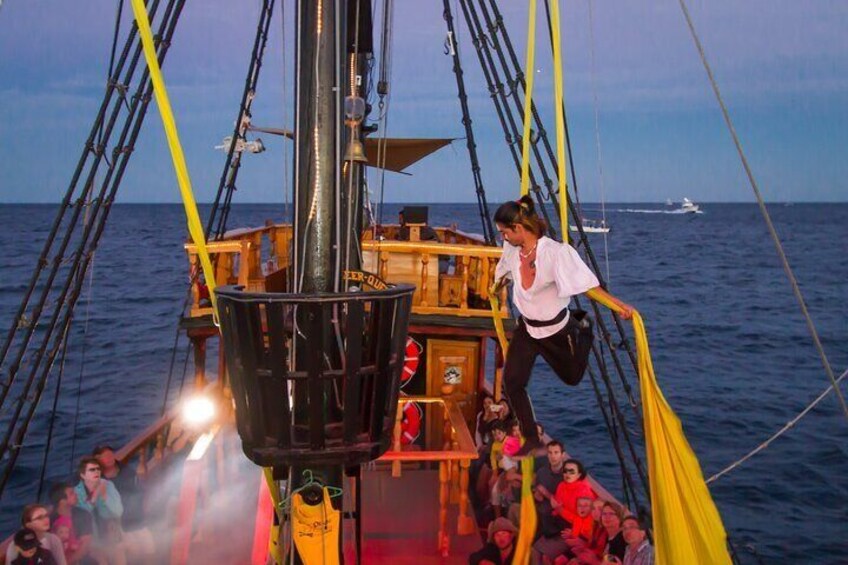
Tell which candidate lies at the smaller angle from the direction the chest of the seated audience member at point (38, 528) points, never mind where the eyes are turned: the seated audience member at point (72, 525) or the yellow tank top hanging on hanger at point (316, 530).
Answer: the yellow tank top hanging on hanger

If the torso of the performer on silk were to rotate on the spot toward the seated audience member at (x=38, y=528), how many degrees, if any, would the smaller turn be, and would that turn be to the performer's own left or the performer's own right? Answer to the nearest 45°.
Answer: approximately 45° to the performer's own right

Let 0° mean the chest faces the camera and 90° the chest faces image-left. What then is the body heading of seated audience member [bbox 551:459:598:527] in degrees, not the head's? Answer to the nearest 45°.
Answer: approximately 45°

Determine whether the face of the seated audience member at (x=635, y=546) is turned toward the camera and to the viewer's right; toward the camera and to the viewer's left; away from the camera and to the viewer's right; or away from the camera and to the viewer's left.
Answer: toward the camera and to the viewer's left

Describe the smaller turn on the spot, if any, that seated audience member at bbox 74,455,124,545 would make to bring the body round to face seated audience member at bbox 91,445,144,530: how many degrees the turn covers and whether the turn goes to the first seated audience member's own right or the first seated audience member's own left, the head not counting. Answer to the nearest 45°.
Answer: approximately 90° to the first seated audience member's own left

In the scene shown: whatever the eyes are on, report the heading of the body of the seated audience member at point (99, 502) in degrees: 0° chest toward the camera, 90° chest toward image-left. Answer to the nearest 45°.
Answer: approximately 315°

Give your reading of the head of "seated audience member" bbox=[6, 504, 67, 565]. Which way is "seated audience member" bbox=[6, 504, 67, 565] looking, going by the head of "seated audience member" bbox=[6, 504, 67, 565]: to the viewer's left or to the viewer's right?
to the viewer's right

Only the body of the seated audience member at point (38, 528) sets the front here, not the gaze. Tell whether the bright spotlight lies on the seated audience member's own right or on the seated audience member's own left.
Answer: on the seated audience member's own left

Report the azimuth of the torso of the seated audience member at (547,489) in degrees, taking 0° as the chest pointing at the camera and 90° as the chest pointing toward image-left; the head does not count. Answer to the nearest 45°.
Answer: approximately 45°

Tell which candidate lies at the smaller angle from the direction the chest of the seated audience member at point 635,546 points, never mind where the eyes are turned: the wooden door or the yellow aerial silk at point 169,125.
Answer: the yellow aerial silk

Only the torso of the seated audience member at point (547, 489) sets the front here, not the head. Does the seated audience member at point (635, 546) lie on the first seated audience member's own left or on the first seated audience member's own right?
on the first seated audience member's own left

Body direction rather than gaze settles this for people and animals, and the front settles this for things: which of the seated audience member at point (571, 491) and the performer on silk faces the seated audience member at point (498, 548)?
the seated audience member at point (571, 491)
